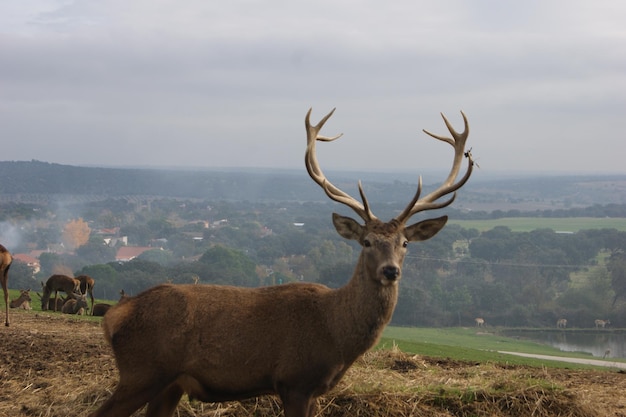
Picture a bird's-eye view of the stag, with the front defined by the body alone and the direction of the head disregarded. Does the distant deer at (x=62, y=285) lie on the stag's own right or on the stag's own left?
on the stag's own left

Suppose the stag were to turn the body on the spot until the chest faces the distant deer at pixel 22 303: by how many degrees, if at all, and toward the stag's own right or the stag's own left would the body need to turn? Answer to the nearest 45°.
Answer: approximately 135° to the stag's own left

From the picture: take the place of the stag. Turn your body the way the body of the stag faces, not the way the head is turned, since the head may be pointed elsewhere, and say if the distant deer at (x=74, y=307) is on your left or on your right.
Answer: on your left

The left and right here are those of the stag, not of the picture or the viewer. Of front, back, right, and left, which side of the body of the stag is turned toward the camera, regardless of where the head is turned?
right
